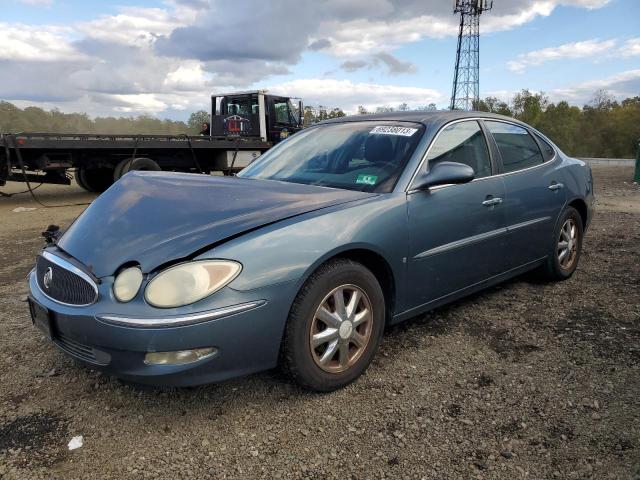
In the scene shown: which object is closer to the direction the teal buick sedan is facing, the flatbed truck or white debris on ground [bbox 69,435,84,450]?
the white debris on ground

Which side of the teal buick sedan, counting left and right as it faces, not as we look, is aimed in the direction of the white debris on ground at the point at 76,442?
front

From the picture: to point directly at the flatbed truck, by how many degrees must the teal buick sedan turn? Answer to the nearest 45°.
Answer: approximately 135° to its right
